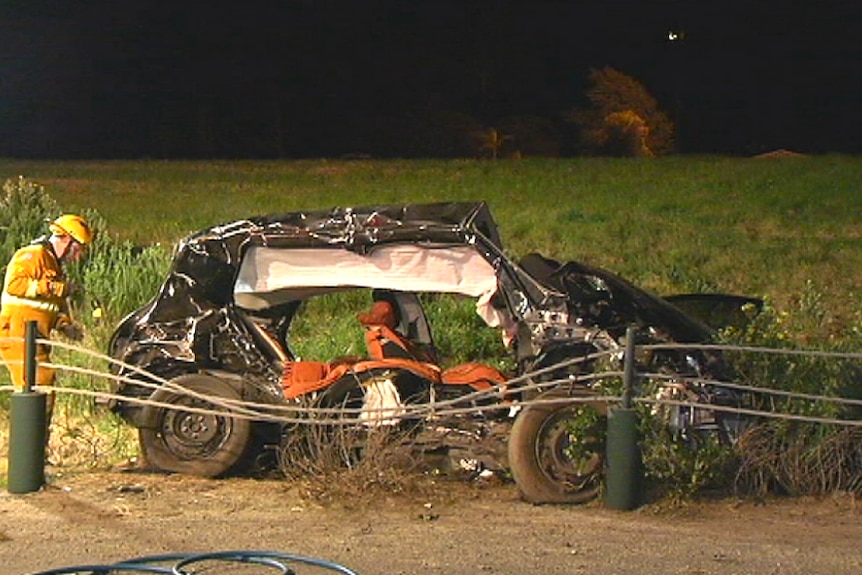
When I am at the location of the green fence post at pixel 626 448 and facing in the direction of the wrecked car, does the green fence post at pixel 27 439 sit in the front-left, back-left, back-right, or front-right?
front-left

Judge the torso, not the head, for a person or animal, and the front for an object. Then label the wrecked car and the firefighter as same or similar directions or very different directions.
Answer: same or similar directions

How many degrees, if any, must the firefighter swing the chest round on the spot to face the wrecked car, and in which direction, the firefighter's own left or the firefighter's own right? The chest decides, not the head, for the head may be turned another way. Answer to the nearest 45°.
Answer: approximately 45° to the firefighter's own right

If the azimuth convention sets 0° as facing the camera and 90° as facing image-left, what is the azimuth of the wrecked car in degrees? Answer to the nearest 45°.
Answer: approximately 270°

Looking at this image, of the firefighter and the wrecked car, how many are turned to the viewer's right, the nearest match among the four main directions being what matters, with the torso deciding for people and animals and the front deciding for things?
2

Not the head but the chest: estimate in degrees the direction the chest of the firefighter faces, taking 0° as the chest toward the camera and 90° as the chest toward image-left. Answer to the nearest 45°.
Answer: approximately 270°

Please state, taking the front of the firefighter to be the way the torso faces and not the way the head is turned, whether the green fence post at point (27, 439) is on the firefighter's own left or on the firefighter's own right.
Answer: on the firefighter's own right

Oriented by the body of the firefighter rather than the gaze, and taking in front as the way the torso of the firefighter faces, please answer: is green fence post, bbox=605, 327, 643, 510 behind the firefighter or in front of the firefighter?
in front

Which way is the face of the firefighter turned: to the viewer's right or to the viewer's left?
to the viewer's right

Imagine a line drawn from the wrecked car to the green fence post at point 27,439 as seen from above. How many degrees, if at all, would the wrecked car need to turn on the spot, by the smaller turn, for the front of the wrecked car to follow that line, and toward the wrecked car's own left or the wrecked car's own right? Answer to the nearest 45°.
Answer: approximately 180°
